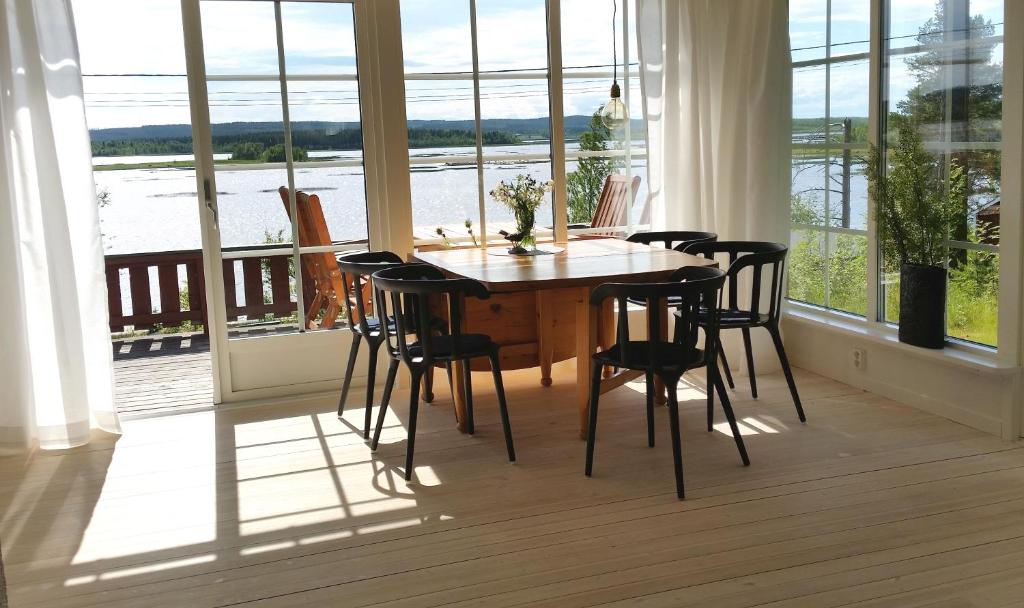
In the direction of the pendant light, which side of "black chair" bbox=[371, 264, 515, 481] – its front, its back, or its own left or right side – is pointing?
front

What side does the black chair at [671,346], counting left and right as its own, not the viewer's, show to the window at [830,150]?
right

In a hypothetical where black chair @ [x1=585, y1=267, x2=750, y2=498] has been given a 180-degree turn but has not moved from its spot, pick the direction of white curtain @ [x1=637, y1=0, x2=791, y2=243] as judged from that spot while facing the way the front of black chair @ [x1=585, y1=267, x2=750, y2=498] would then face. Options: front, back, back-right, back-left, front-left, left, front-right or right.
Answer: back-left

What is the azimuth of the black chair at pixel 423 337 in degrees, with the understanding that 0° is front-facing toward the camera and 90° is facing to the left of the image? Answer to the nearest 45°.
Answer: approximately 225°

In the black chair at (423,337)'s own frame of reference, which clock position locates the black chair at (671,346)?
the black chair at (671,346) is roughly at 2 o'clock from the black chair at (423,337).

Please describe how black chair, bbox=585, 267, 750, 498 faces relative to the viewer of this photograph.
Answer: facing away from the viewer and to the left of the viewer

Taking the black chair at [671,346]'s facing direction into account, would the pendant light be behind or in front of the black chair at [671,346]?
in front

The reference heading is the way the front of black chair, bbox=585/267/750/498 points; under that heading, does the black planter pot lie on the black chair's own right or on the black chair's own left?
on the black chair's own right

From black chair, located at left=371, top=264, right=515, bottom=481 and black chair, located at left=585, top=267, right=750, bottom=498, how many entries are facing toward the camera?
0

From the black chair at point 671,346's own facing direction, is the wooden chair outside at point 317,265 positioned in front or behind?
in front

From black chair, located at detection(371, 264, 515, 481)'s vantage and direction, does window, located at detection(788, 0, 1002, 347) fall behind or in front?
in front

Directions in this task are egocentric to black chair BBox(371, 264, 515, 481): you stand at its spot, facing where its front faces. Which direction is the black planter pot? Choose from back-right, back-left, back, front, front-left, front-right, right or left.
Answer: front-right
